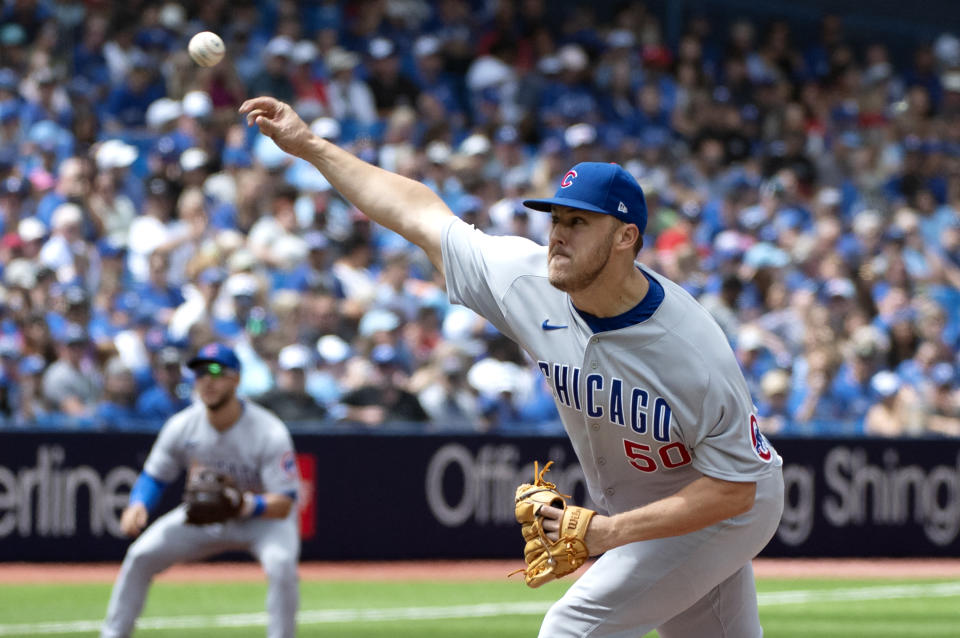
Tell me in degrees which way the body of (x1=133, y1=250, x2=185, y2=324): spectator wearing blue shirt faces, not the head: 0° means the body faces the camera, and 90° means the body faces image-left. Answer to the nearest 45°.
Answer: approximately 0°

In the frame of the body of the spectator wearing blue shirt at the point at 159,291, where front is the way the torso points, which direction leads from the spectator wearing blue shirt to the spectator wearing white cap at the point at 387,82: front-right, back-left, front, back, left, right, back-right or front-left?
back-left

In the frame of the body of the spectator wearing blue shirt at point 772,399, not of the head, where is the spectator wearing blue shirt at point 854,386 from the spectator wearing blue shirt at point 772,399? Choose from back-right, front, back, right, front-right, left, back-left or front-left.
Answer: back-left

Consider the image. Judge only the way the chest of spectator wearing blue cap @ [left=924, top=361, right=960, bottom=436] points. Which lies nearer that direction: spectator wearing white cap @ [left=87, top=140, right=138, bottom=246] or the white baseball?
the white baseball

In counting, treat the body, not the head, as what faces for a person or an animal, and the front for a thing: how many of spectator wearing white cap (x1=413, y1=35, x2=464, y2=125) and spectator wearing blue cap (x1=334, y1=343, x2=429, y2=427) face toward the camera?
2
